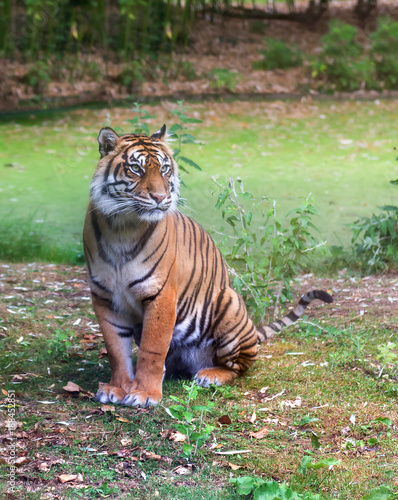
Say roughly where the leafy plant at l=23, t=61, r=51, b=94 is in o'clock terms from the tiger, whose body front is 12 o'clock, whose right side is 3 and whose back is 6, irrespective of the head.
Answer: The leafy plant is roughly at 4 o'clock from the tiger.

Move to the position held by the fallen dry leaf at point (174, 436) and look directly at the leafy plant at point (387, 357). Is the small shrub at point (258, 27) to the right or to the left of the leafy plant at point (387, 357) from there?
left

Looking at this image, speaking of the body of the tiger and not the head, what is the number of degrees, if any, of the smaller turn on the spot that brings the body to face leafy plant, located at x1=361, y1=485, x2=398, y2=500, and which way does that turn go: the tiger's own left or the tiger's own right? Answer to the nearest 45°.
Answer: approximately 90° to the tiger's own left

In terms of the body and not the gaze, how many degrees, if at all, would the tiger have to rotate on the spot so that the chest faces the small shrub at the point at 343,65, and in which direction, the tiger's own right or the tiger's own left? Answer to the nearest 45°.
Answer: approximately 135° to the tiger's own right

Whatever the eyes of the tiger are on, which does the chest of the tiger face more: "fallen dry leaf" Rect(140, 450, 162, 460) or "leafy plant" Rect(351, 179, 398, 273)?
the fallen dry leaf

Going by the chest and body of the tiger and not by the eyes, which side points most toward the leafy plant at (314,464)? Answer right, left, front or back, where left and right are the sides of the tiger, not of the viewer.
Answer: left

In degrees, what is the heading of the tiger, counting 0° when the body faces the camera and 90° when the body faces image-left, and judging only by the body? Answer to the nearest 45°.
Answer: approximately 45°

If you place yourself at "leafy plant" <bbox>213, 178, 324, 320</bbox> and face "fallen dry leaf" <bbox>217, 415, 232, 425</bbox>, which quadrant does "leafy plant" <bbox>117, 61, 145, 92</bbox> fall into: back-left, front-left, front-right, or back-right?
back-right

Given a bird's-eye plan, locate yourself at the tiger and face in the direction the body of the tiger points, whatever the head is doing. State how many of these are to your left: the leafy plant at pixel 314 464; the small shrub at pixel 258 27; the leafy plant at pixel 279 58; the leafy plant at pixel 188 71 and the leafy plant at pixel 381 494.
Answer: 2

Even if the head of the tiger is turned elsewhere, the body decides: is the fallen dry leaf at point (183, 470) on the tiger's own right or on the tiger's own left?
on the tiger's own left

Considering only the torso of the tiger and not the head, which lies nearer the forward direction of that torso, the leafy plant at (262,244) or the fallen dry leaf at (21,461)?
the fallen dry leaf

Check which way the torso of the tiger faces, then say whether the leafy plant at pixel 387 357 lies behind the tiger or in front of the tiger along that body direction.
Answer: behind

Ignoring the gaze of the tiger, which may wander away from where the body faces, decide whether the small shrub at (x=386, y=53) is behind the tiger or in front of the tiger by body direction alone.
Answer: behind

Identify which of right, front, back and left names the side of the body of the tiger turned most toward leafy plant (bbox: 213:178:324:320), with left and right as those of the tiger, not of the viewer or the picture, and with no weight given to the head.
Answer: back
